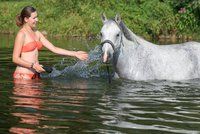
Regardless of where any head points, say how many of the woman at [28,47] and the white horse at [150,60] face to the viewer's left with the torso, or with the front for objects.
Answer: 1

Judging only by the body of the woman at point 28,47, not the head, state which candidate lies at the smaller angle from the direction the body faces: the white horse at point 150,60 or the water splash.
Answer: the white horse

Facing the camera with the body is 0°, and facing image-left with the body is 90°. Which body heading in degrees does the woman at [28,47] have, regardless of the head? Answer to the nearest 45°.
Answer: approximately 315°

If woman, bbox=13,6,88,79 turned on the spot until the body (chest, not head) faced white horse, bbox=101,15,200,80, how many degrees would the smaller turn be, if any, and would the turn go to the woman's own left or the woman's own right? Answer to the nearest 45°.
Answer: approximately 45° to the woman's own left

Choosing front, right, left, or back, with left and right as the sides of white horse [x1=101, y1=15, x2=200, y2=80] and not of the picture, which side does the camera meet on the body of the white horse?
left

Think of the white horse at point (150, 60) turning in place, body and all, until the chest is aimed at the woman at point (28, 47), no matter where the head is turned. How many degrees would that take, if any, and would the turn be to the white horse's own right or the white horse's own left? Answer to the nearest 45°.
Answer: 0° — it already faces them
